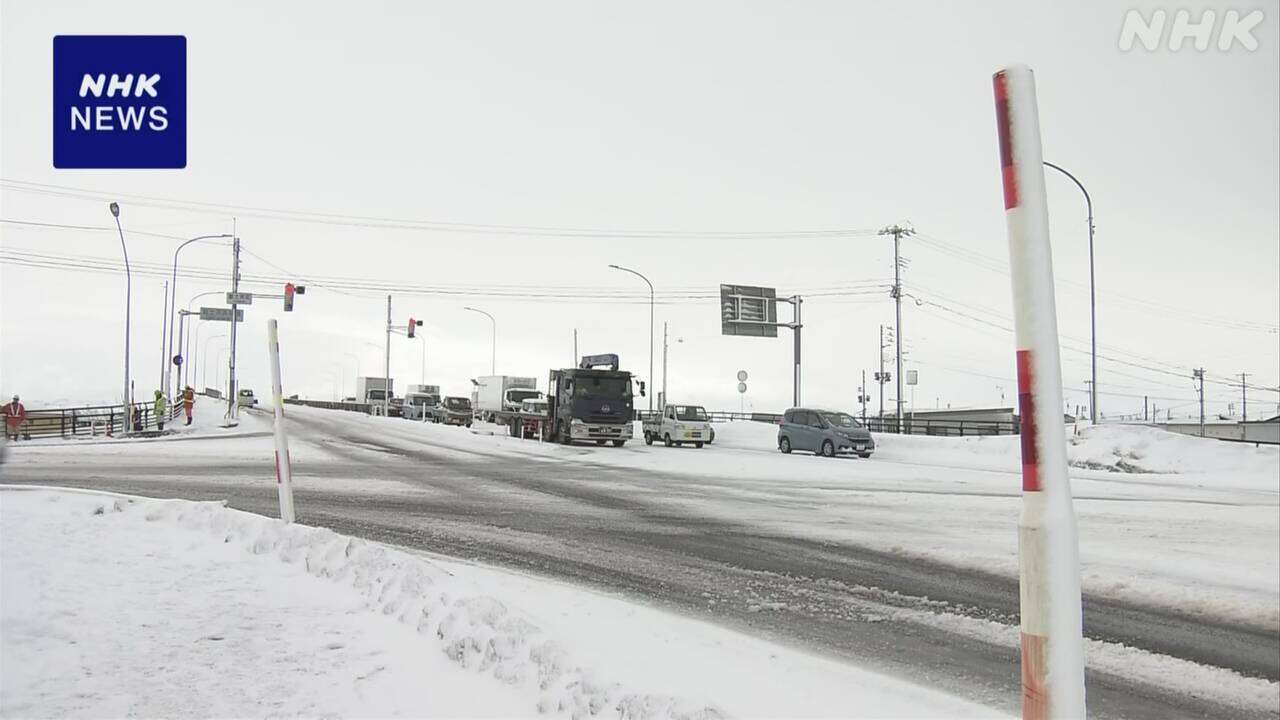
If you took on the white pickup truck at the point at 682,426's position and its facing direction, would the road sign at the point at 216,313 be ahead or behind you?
behind

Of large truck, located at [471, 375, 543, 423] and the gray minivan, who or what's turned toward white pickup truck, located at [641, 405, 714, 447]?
the large truck

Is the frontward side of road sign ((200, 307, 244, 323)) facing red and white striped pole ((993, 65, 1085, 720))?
yes

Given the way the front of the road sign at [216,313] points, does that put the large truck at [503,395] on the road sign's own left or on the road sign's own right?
on the road sign's own left
